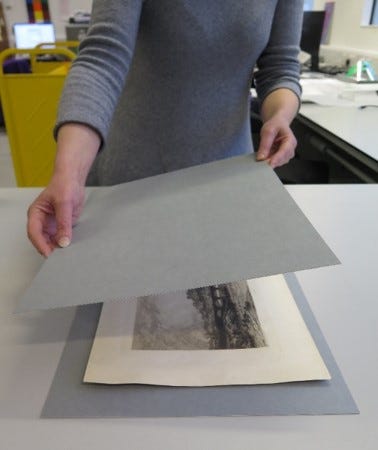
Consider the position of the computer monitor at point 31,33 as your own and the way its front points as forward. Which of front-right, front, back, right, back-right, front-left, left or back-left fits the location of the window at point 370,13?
front-left

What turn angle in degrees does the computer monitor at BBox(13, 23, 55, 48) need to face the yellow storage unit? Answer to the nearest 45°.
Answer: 0° — it already faces it

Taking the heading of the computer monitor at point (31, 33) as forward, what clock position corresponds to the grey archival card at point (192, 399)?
The grey archival card is roughly at 12 o'clock from the computer monitor.

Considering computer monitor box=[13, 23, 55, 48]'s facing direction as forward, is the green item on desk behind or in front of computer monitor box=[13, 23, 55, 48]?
in front

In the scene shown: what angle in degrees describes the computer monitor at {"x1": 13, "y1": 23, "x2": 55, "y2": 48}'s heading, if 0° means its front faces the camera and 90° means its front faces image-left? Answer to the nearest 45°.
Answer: approximately 0°

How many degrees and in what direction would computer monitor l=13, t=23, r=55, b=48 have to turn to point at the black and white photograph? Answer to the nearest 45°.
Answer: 0° — it already faces it

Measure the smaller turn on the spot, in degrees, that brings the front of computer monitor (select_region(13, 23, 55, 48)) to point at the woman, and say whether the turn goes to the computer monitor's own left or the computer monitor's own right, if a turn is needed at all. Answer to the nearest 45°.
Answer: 0° — it already faces them

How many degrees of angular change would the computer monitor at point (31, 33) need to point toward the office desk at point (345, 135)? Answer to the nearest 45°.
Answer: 0° — it already faces it
